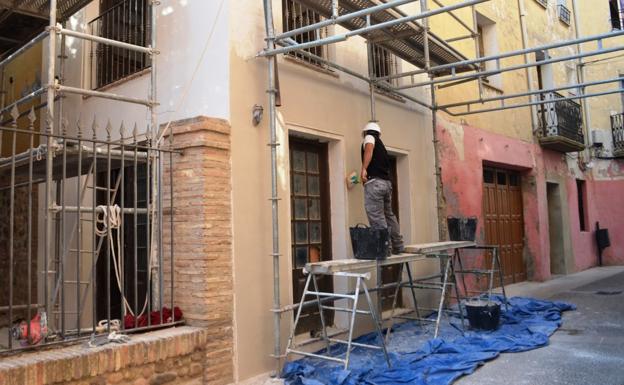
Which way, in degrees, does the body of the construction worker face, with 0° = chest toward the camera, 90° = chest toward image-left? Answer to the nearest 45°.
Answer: approximately 135°

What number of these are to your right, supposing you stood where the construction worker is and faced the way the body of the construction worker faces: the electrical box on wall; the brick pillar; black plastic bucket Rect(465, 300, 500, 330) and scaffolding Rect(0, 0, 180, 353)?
2

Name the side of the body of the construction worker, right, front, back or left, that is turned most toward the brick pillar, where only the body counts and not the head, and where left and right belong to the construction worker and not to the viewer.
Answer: left

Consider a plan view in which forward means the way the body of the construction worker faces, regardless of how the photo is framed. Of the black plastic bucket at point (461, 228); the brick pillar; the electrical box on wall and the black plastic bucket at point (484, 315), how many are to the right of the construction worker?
3

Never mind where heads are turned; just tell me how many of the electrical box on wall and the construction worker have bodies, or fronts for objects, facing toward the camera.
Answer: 1

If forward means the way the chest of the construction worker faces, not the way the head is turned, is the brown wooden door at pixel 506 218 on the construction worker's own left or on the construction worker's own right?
on the construction worker's own right
